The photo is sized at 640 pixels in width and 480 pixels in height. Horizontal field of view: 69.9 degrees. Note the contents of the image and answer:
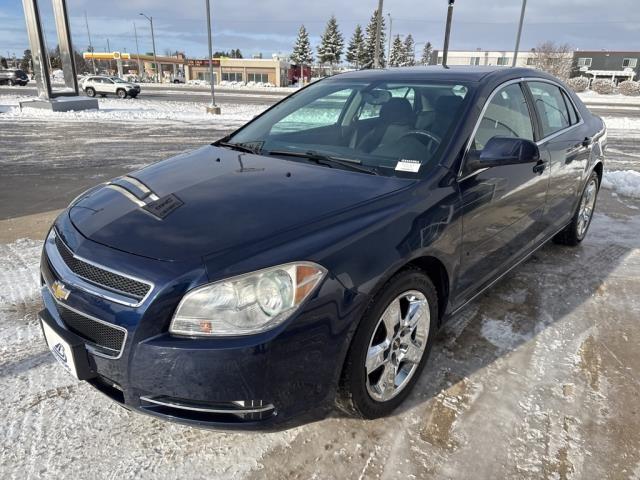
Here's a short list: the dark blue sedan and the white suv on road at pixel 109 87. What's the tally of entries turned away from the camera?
0

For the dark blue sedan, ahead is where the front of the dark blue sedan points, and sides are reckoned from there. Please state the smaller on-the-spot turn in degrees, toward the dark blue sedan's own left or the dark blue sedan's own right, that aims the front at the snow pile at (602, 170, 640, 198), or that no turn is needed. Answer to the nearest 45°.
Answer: approximately 180°

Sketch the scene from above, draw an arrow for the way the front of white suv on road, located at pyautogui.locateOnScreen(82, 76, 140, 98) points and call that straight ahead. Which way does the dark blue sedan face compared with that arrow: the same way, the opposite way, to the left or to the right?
to the right

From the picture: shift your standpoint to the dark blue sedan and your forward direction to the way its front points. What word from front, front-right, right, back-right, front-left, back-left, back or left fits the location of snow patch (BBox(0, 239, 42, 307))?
right

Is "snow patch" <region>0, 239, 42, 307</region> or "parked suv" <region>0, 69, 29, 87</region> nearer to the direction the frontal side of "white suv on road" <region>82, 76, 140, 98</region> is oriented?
the snow patch

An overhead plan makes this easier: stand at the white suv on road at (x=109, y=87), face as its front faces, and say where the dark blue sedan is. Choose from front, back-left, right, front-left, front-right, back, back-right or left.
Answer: front-right

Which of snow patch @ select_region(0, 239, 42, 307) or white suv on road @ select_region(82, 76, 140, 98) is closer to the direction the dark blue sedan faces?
the snow patch

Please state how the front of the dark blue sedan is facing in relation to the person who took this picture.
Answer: facing the viewer and to the left of the viewer

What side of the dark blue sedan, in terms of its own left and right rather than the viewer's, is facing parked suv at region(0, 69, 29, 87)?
right

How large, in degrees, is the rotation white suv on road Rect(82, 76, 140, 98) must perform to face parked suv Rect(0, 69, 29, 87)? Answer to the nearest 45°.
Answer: approximately 180°

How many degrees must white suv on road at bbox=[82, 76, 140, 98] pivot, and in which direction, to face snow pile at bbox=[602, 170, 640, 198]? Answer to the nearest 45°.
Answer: approximately 45° to its right

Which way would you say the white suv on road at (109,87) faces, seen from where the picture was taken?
facing the viewer and to the right of the viewer
